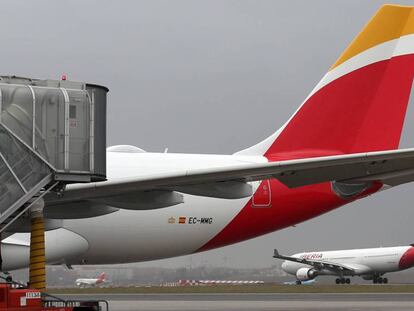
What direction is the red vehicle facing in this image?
to the viewer's left
